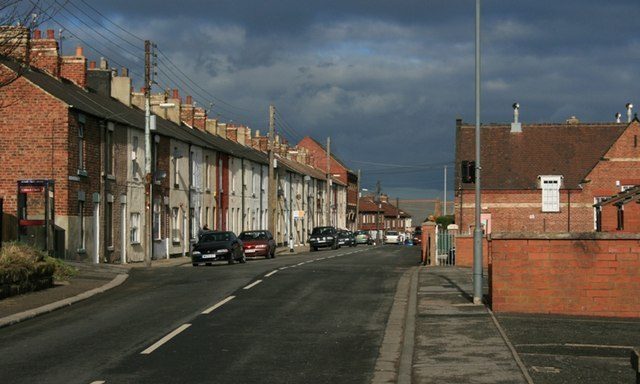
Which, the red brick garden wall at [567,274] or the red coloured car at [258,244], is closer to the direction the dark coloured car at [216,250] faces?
the red brick garden wall

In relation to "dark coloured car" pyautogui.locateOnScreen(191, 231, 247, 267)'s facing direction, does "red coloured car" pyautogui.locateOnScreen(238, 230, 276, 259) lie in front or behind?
behind

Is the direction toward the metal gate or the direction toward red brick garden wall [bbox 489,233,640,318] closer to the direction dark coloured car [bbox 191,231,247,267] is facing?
the red brick garden wall

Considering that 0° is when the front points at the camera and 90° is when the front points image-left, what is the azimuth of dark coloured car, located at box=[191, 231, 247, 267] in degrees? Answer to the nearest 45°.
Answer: approximately 45°

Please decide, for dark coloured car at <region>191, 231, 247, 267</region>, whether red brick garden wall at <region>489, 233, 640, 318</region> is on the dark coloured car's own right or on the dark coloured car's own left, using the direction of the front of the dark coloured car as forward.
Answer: on the dark coloured car's own left

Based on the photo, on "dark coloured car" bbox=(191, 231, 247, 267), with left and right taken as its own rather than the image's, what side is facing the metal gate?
left

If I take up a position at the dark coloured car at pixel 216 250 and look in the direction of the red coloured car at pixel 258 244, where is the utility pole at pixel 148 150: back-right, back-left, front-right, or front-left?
back-left
